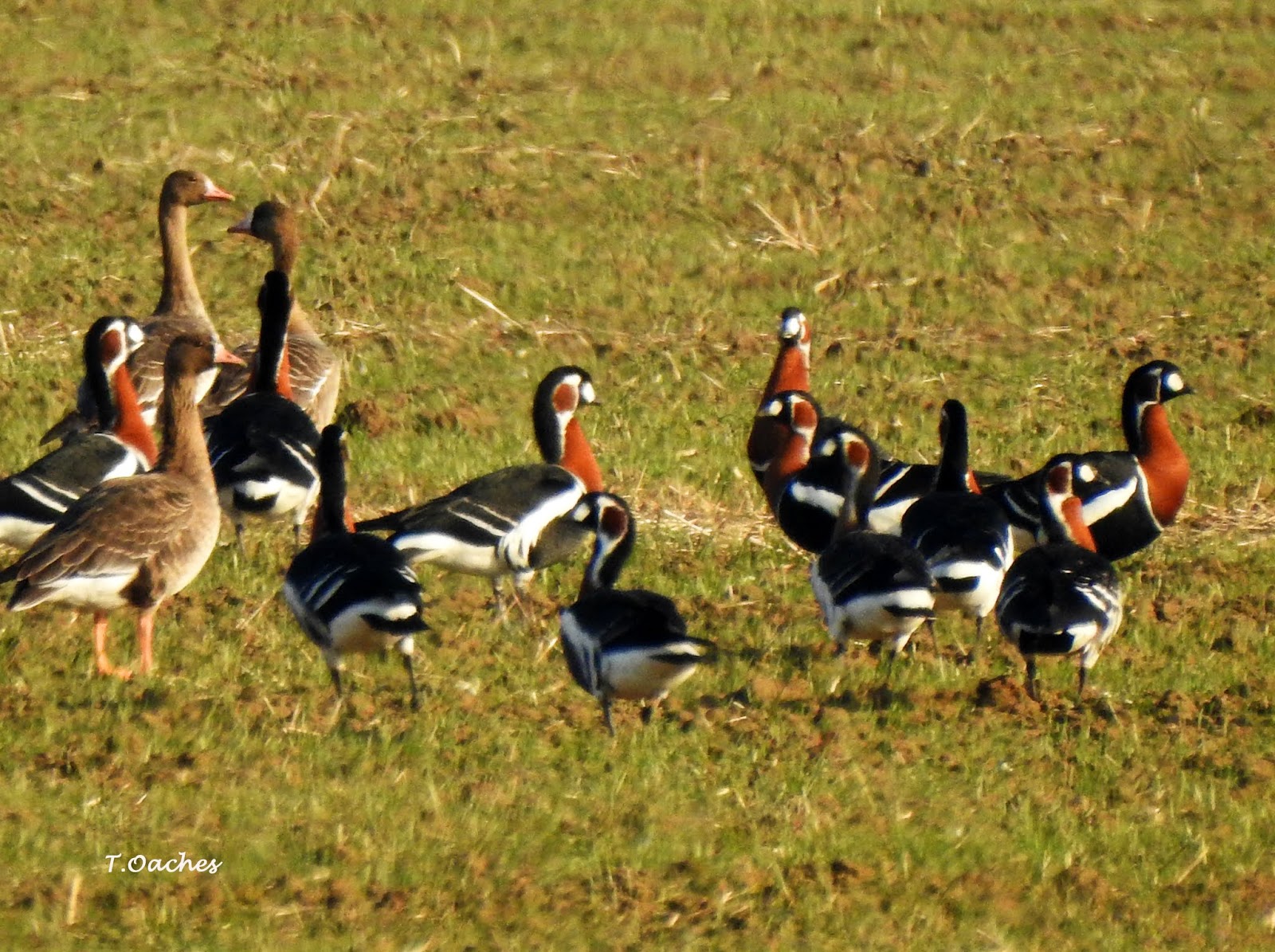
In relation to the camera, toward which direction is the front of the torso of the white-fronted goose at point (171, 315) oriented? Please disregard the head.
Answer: to the viewer's right

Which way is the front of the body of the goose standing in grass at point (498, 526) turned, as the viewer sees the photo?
to the viewer's right

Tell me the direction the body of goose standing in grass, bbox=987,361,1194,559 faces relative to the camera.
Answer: to the viewer's right

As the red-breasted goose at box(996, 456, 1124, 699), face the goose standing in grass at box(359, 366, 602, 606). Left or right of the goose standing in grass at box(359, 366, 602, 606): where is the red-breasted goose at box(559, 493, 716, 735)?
left

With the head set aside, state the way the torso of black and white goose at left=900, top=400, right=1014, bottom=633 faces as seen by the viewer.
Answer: away from the camera

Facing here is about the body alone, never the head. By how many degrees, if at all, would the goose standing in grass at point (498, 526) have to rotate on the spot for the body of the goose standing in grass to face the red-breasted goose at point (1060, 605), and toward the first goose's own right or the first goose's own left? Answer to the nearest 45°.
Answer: approximately 45° to the first goose's own right

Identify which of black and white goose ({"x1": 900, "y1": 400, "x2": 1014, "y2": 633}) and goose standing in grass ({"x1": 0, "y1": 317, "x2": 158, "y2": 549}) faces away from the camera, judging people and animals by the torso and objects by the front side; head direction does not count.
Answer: the black and white goose

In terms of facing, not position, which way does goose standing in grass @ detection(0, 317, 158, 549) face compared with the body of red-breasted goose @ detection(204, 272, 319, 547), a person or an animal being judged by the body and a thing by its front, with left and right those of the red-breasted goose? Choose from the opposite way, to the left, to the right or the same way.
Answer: to the right

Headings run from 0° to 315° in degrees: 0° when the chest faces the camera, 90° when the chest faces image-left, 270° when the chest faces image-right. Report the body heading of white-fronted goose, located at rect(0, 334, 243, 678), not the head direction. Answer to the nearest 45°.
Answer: approximately 270°

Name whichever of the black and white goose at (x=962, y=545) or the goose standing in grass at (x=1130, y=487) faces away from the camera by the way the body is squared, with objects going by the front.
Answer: the black and white goose

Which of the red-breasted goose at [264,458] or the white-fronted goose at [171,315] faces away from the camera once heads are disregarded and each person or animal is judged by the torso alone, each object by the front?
the red-breasted goose

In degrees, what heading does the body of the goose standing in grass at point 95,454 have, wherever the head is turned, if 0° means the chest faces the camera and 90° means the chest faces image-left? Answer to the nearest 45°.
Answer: approximately 270°
